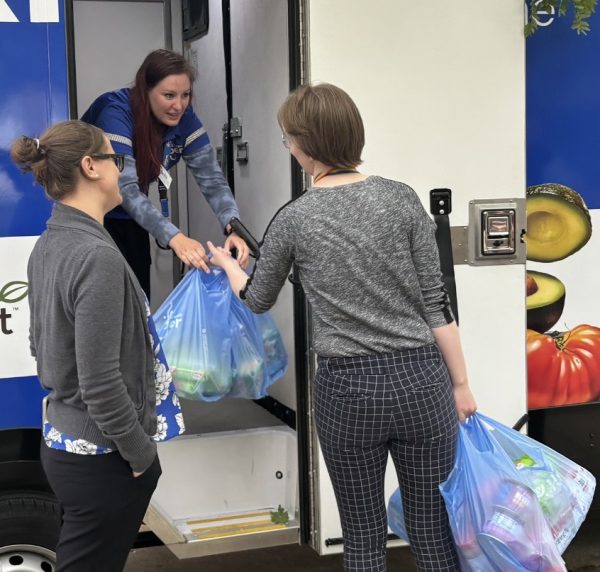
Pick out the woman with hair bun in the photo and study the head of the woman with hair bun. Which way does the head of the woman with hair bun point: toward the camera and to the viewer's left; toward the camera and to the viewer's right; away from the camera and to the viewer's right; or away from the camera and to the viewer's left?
away from the camera and to the viewer's right

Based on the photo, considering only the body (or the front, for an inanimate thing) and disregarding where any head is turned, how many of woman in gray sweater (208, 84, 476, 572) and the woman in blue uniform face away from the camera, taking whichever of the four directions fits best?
1

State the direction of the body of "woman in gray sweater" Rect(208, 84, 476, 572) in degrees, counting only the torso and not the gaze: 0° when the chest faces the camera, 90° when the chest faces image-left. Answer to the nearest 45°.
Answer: approximately 180°

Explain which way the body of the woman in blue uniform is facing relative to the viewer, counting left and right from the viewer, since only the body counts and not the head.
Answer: facing the viewer and to the right of the viewer

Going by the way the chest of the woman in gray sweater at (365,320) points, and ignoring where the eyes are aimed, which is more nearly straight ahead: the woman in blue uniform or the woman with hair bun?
the woman in blue uniform

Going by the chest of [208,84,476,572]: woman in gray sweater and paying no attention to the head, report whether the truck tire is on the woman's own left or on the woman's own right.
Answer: on the woman's own left

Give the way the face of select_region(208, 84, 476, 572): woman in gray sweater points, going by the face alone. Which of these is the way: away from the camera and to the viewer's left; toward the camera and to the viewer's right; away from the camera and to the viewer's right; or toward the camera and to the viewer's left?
away from the camera and to the viewer's left

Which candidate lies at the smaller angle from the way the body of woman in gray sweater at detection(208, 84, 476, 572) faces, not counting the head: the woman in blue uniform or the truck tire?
the woman in blue uniform

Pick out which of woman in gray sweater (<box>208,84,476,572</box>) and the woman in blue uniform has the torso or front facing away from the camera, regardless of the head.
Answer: the woman in gray sweater

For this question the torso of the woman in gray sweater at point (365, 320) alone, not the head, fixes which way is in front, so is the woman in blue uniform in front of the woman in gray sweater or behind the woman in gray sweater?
in front

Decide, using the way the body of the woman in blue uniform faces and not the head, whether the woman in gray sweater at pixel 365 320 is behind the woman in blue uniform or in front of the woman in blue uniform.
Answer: in front

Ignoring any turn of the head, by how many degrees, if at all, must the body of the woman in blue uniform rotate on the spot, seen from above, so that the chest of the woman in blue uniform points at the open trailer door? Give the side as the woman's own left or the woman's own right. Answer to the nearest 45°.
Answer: approximately 45° to the woman's own left

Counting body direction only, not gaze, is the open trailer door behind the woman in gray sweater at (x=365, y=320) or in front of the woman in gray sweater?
in front

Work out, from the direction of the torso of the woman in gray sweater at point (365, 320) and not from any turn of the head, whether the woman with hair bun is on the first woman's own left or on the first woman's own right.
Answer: on the first woman's own left
